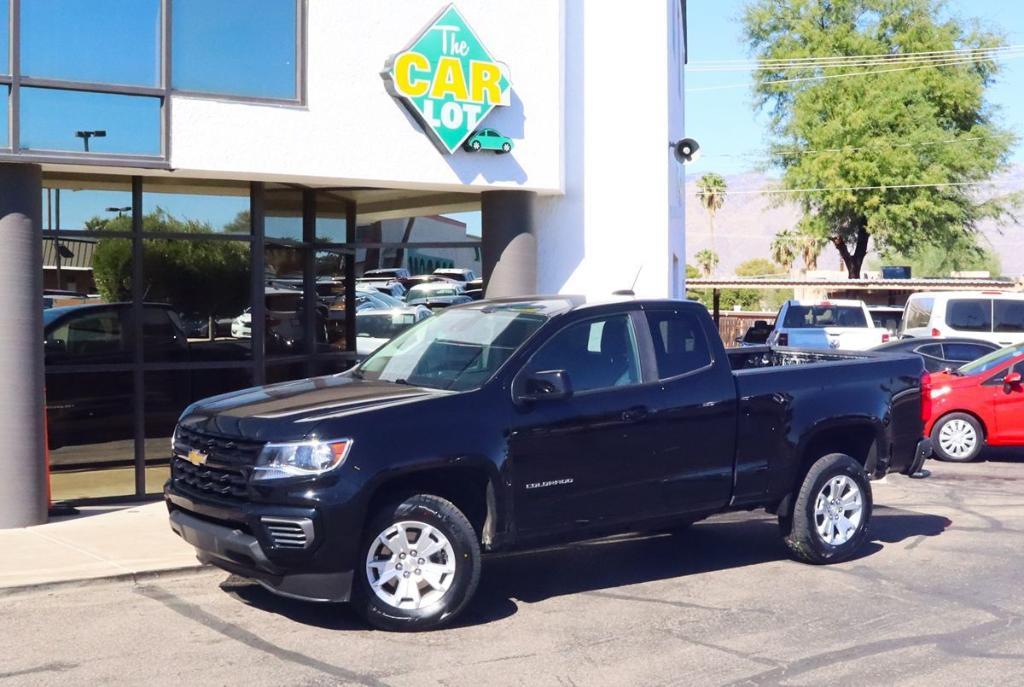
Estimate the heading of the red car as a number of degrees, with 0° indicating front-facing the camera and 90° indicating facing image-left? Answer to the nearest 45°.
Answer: approximately 90°

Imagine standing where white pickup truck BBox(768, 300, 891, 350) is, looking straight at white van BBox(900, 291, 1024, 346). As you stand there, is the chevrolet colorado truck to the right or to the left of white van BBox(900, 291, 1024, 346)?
right

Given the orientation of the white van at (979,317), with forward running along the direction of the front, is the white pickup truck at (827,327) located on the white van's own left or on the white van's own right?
on the white van's own left

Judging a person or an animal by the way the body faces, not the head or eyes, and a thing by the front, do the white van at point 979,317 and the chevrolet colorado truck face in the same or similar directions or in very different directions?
very different directions

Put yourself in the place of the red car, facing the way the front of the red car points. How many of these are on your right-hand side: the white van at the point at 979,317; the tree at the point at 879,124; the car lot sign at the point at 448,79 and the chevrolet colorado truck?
2

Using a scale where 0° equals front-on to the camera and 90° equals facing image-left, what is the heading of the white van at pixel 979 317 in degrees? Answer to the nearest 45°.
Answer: approximately 225°

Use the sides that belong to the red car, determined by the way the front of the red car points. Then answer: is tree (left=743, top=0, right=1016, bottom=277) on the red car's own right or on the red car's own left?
on the red car's own right

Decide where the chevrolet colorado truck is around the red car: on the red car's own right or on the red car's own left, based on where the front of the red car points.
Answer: on the red car's own left

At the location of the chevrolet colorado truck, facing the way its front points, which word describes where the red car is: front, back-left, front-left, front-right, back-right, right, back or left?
back

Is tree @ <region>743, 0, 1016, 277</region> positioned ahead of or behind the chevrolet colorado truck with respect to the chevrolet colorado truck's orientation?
behind

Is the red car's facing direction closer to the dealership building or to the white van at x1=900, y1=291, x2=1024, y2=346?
the dealership building
